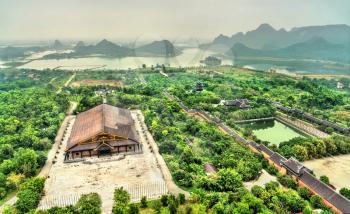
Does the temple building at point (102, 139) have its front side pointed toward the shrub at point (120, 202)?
yes

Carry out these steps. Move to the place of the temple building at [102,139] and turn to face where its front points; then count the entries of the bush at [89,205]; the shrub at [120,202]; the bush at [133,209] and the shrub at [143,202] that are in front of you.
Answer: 4

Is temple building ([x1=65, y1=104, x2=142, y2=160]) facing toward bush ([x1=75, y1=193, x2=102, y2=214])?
yes

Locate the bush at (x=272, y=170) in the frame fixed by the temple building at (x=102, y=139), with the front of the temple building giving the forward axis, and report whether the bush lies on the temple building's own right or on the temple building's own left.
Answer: on the temple building's own left

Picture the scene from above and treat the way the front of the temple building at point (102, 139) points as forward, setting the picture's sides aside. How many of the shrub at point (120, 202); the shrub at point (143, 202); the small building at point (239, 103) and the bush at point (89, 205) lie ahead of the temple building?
3

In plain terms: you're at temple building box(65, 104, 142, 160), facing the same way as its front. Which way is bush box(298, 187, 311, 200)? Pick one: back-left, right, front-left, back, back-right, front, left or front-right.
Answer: front-left

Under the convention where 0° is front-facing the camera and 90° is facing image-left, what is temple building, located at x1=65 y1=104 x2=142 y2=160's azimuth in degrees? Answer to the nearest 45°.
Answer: approximately 0°

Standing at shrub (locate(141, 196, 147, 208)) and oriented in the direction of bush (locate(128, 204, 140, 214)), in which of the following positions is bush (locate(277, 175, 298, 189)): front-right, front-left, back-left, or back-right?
back-left

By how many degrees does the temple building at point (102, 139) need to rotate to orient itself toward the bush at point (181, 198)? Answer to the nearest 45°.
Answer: approximately 45° to its left

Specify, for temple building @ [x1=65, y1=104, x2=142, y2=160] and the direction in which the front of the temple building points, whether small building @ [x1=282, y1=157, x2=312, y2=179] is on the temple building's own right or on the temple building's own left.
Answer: on the temple building's own left

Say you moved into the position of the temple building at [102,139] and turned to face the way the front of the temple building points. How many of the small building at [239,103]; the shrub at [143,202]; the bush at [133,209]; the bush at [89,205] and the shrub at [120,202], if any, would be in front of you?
4

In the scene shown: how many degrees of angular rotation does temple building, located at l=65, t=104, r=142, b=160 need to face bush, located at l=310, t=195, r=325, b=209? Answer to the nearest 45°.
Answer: approximately 45° to its left
